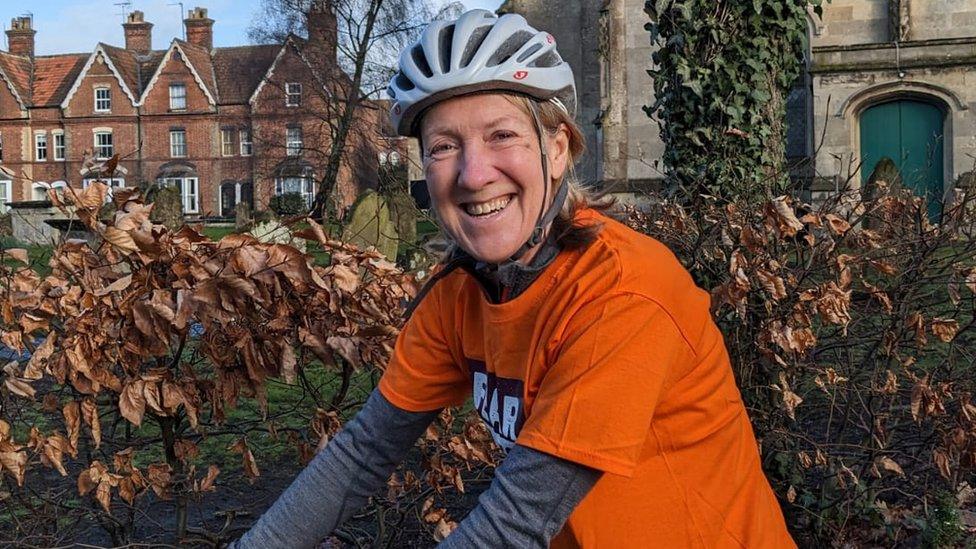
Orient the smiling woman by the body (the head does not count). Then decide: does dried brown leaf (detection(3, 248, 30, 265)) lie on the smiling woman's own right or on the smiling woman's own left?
on the smiling woman's own right

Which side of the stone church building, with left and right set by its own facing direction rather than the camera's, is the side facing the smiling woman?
front

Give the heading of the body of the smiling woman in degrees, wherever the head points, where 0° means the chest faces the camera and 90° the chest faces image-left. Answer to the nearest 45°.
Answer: approximately 45°

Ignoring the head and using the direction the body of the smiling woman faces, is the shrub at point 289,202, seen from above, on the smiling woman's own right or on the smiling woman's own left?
on the smiling woman's own right

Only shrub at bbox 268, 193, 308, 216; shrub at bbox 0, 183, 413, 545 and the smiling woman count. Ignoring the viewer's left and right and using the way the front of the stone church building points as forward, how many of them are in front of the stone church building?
2

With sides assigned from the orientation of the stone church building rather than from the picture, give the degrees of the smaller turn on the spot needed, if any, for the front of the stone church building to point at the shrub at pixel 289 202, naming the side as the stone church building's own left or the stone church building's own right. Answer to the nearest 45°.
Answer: approximately 135° to the stone church building's own right

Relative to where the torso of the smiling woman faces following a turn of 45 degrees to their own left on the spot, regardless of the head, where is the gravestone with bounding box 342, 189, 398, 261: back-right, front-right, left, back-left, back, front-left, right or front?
back

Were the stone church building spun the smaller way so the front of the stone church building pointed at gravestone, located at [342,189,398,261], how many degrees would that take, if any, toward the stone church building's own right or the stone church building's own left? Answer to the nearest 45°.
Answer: approximately 45° to the stone church building's own right

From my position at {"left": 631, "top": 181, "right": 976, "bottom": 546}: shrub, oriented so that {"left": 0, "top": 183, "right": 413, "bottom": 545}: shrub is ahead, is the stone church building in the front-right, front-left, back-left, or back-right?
back-right

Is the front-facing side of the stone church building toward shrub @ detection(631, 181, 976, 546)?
yes

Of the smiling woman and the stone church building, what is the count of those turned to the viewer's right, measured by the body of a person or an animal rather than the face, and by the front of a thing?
0

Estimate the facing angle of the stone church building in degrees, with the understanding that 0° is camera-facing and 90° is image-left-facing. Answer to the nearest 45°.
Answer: approximately 0°
